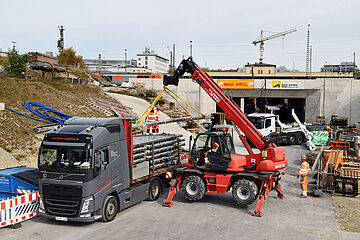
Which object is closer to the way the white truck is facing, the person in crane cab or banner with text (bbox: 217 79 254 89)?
the person in crane cab

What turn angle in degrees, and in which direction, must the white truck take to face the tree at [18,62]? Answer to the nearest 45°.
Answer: approximately 45° to its right

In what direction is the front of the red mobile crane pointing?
to the viewer's left

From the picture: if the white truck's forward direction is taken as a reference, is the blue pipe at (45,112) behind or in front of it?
in front

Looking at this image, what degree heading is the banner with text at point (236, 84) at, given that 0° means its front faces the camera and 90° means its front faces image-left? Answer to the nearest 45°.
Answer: approximately 0°

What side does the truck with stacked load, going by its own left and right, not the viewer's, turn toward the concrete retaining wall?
back

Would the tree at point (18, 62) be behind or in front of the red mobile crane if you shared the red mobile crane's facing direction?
in front

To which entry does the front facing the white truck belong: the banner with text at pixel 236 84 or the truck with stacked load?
the banner with text

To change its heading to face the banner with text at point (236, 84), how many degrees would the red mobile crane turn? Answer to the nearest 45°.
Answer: approximately 90° to its right

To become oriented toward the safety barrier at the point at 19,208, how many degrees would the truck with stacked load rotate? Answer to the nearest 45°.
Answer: approximately 45° to its right

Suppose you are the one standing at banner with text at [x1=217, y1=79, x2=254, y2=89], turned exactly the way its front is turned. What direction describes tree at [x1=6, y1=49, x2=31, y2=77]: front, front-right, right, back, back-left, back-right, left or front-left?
front-right

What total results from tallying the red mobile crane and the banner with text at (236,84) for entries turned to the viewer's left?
1

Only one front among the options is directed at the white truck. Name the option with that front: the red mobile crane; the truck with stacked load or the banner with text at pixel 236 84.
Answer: the banner with text

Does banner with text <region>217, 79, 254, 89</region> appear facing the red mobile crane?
yes

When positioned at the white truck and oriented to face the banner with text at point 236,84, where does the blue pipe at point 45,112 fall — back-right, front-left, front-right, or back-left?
back-left

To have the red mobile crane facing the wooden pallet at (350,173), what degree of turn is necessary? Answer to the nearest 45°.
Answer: approximately 135° to its right

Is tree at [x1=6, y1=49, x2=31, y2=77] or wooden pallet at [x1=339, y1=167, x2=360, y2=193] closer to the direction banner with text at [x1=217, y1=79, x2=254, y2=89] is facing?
the wooden pallet
